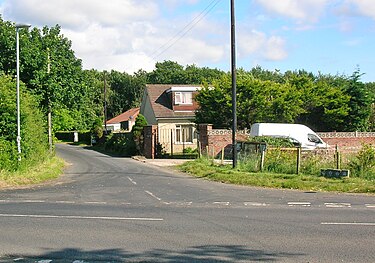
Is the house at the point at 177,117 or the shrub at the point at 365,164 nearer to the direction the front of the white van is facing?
the shrub

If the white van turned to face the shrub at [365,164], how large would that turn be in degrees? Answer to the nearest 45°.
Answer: approximately 90° to its right

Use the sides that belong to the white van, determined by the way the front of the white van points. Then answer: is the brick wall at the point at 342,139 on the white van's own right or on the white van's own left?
on the white van's own left

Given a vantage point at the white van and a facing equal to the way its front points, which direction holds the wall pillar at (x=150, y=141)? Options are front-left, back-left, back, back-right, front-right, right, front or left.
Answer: back

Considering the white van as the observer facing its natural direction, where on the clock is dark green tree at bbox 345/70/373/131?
The dark green tree is roughly at 10 o'clock from the white van.

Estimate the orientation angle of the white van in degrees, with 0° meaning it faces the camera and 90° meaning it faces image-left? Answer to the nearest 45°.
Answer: approximately 270°

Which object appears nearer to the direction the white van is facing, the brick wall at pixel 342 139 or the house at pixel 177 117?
the brick wall

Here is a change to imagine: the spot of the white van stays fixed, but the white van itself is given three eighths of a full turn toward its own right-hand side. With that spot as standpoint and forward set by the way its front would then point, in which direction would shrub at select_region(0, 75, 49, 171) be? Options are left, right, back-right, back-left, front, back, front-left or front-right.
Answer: front

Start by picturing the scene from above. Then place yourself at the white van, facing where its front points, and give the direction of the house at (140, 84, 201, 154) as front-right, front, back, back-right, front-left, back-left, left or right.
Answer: back-left

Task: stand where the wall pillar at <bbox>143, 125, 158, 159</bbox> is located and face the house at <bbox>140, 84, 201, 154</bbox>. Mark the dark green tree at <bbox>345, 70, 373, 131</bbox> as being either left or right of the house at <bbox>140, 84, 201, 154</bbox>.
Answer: right
